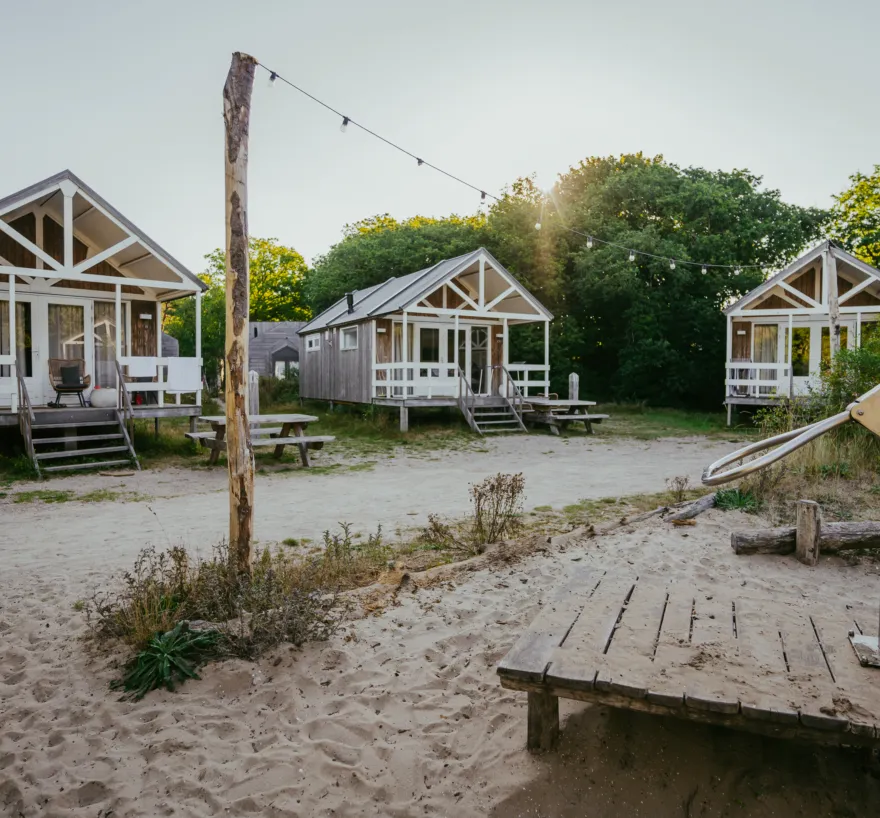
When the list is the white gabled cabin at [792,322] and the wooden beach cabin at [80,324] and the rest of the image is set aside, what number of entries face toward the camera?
2

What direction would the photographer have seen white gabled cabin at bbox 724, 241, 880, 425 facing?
facing the viewer

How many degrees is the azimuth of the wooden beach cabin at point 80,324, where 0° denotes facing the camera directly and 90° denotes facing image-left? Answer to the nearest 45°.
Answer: approximately 0°

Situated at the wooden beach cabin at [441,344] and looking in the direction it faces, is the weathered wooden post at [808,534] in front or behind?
in front

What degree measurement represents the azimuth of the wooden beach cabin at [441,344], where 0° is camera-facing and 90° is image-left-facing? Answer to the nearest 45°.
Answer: approximately 315°

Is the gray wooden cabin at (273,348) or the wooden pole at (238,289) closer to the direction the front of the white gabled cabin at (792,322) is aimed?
the wooden pole

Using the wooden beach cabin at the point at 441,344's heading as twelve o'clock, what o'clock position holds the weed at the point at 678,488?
The weed is roughly at 1 o'clock from the wooden beach cabin.

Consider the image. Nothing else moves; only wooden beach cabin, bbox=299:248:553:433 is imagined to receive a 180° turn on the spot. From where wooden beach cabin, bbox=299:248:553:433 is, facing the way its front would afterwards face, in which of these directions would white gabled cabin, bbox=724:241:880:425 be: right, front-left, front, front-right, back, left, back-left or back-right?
back-right

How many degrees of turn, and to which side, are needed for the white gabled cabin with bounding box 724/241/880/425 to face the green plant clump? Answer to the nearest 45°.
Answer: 0° — it already faces it

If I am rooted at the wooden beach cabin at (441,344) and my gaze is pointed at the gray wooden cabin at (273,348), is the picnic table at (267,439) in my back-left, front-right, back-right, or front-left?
back-left

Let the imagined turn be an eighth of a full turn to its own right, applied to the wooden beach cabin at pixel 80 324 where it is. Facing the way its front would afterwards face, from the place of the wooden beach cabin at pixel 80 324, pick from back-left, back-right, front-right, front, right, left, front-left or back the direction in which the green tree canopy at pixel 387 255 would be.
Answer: back

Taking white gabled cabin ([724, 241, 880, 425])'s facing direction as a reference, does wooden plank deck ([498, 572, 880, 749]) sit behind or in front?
in front

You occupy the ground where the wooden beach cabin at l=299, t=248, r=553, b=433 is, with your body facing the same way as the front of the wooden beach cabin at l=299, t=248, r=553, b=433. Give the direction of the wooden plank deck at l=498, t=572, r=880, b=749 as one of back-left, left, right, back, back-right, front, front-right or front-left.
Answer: front-right

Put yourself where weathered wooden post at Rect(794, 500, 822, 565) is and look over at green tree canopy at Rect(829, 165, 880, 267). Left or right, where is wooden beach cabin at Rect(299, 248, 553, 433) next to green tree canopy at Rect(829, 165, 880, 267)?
left
